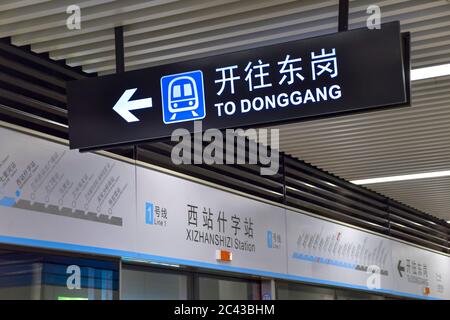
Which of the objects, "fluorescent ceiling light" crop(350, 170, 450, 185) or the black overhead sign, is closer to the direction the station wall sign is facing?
the black overhead sign

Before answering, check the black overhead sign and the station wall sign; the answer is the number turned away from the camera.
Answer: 0

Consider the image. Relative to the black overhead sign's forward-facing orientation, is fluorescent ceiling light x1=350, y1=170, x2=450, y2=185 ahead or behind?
behind

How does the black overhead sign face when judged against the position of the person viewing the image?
facing the viewer and to the left of the viewer

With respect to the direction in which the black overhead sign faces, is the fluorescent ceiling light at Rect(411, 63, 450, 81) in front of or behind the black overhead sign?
behind
